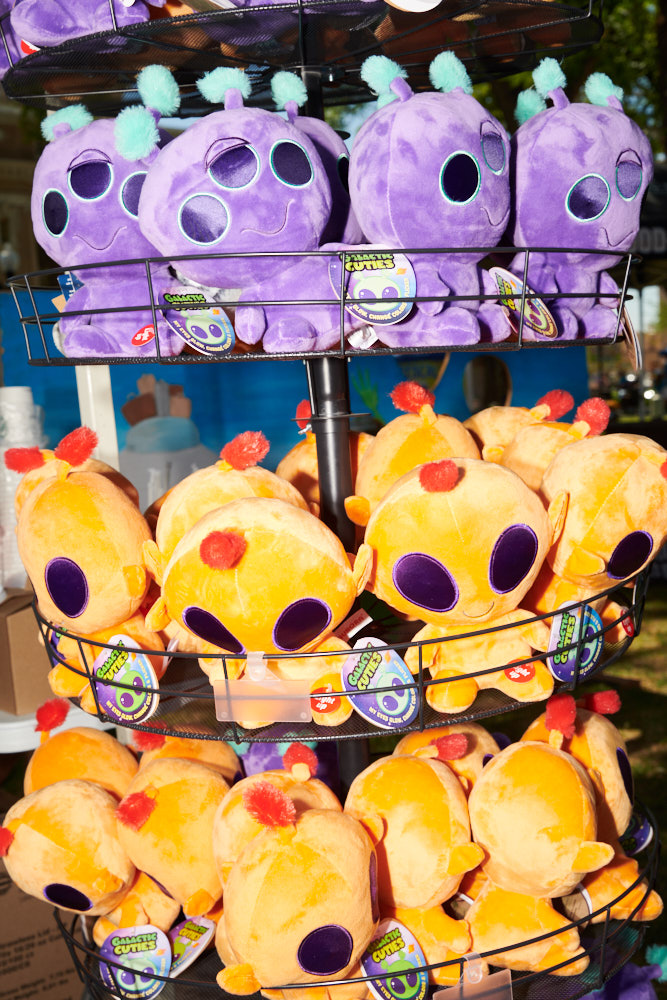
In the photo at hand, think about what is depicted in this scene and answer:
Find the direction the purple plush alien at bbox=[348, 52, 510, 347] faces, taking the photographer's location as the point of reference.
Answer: facing the viewer and to the right of the viewer

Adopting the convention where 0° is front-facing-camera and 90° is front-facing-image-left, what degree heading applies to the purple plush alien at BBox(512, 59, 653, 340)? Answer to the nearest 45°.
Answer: approximately 315°

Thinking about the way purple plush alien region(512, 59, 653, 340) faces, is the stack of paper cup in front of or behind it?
behind

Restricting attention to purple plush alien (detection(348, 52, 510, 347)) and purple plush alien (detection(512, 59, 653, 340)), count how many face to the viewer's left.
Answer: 0
